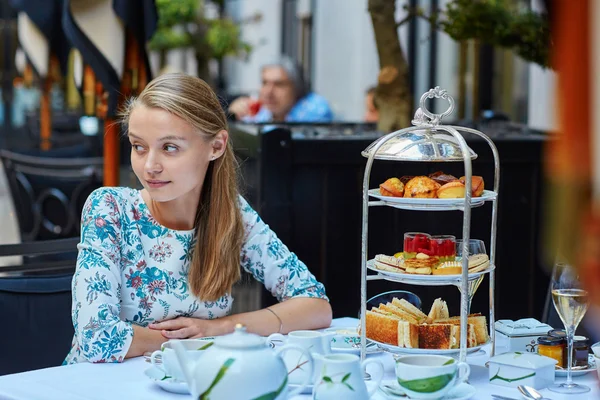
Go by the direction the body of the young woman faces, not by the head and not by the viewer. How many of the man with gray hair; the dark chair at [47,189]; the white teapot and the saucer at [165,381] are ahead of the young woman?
2

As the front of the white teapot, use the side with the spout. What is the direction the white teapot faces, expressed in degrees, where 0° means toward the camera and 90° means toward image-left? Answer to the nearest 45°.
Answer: approximately 90°

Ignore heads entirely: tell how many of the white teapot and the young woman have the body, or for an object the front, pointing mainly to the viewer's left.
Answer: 1

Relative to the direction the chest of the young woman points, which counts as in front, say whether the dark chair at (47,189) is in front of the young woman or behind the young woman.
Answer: behind

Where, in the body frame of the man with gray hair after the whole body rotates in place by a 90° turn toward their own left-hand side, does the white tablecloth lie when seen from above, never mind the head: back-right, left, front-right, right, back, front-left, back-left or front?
front-right

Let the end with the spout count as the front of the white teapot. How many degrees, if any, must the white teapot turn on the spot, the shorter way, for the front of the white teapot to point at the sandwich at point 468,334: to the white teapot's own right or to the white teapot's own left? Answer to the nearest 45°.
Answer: approximately 135° to the white teapot's own right

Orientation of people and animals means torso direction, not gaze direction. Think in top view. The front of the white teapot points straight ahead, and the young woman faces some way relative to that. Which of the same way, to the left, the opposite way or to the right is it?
to the left

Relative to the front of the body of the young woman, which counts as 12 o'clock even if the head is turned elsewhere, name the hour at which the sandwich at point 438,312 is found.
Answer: The sandwich is roughly at 10 o'clock from the young woman.

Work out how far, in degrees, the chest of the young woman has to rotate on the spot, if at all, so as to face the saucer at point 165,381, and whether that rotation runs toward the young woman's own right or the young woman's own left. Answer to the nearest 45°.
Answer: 0° — they already face it

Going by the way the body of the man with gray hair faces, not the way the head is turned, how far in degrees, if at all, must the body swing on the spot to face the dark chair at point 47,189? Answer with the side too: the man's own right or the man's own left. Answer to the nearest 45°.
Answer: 0° — they already face it

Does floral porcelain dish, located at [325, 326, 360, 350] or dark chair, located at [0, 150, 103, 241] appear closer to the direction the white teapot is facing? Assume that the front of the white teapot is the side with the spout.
the dark chair

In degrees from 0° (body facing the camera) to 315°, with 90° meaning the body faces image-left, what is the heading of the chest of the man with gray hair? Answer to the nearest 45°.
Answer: approximately 45°

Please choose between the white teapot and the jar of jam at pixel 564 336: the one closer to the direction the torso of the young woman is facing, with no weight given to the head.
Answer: the white teapot

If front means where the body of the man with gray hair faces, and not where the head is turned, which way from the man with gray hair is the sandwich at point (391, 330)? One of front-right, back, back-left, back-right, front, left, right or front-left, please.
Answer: front-left

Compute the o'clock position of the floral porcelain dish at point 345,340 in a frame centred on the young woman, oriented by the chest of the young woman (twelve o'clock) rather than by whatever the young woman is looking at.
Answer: The floral porcelain dish is roughly at 10 o'clock from the young woman.

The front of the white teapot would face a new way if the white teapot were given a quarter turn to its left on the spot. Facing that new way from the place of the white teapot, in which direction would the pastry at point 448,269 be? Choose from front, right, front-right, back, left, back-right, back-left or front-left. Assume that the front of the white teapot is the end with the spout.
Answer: back-left

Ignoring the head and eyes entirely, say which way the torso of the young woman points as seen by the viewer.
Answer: toward the camera

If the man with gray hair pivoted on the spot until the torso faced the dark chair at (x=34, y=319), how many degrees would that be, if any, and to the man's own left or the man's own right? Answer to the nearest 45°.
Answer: approximately 45° to the man's own left

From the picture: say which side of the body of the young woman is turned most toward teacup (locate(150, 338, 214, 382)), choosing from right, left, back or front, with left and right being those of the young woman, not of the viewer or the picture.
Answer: front

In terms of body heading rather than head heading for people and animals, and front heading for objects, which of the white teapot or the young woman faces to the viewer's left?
the white teapot
